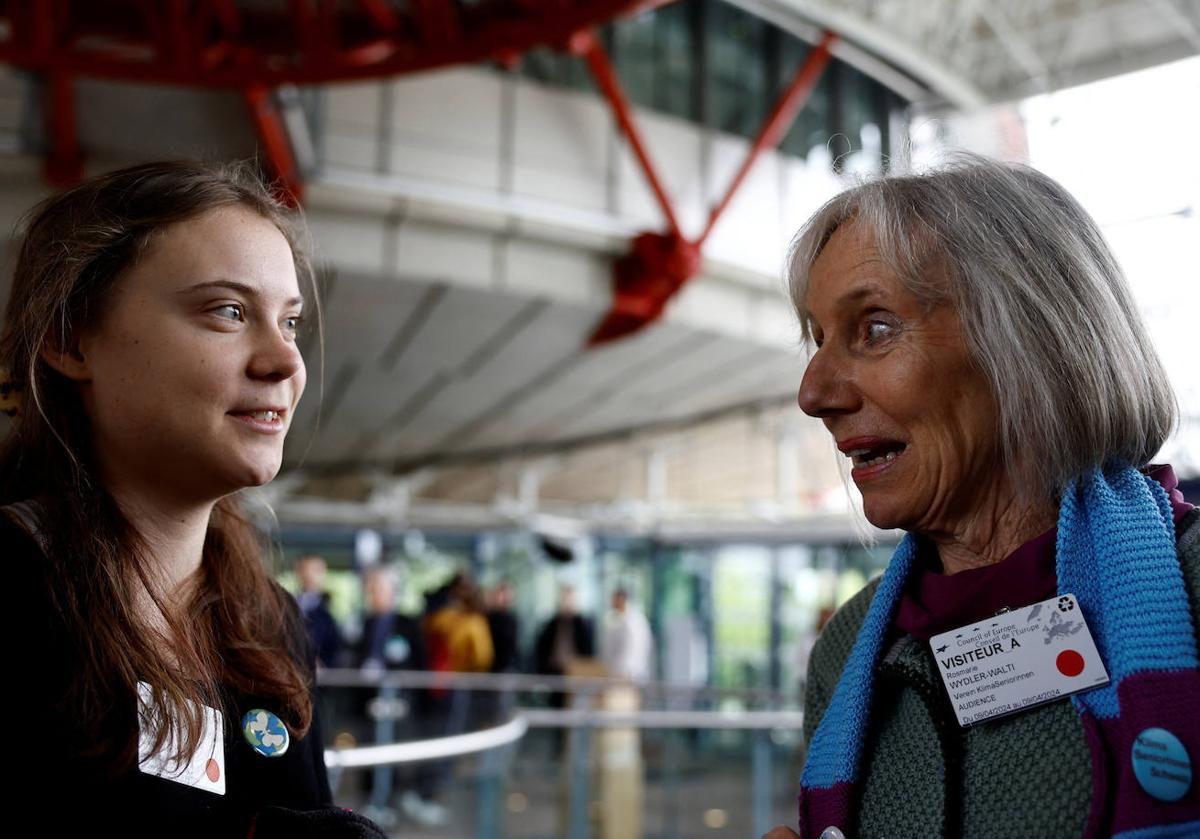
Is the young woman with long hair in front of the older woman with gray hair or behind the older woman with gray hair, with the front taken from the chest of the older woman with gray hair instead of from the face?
in front

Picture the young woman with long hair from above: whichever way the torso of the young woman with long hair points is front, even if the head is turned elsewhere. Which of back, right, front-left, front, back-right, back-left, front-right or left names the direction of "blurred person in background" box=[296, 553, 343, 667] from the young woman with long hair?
back-left

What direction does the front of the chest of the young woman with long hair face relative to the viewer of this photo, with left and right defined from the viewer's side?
facing the viewer and to the right of the viewer

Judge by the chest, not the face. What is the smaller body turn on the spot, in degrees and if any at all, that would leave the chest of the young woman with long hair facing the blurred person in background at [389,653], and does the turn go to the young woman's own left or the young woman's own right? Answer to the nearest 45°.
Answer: approximately 135° to the young woman's own left
